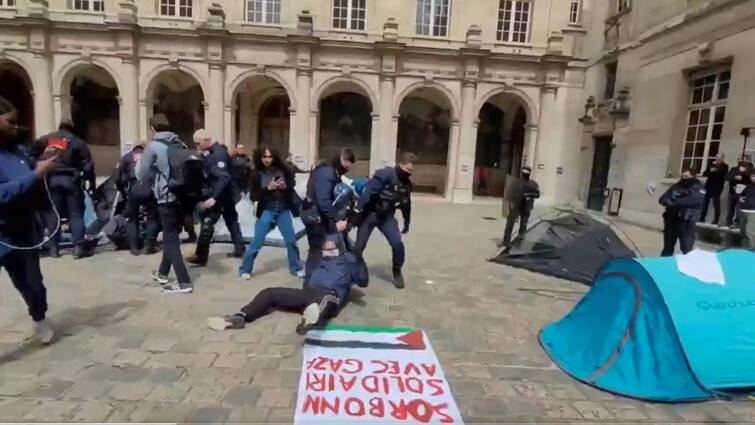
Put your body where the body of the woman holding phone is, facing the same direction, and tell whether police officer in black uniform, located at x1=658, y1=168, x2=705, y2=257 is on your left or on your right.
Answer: on your left

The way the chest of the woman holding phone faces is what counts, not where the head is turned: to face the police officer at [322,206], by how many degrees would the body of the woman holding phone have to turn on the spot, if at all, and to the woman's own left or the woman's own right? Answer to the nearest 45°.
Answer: approximately 45° to the woman's own left

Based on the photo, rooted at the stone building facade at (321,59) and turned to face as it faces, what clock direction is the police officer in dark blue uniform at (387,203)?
The police officer in dark blue uniform is roughly at 12 o'clock from the stone building facade.
